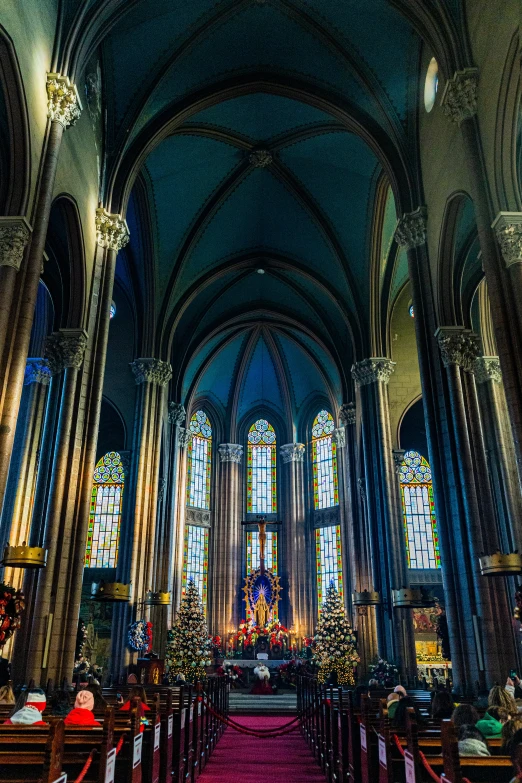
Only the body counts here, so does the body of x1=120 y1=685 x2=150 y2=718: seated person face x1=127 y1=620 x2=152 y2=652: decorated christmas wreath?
yes

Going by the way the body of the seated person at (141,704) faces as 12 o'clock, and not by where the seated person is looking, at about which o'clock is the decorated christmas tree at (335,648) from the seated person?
The decorated christmas tree is roughly at 1 o'clock from the seated person.

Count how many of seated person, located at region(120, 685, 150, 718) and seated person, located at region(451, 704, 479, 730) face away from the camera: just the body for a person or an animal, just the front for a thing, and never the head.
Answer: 2

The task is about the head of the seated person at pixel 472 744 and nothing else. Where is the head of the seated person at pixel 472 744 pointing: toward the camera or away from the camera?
away from the camera

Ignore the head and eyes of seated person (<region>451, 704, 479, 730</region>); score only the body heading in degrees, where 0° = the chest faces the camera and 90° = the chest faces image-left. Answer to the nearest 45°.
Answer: approximately 180°

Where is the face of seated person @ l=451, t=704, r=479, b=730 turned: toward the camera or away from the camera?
away from the camera

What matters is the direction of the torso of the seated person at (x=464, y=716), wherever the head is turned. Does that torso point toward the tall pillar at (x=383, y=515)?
yes

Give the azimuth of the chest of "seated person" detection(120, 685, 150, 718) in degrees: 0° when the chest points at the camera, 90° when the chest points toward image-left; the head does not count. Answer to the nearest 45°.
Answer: approximately 180°

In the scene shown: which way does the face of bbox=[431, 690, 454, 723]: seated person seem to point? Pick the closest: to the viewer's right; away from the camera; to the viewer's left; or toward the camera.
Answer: away from the camera
